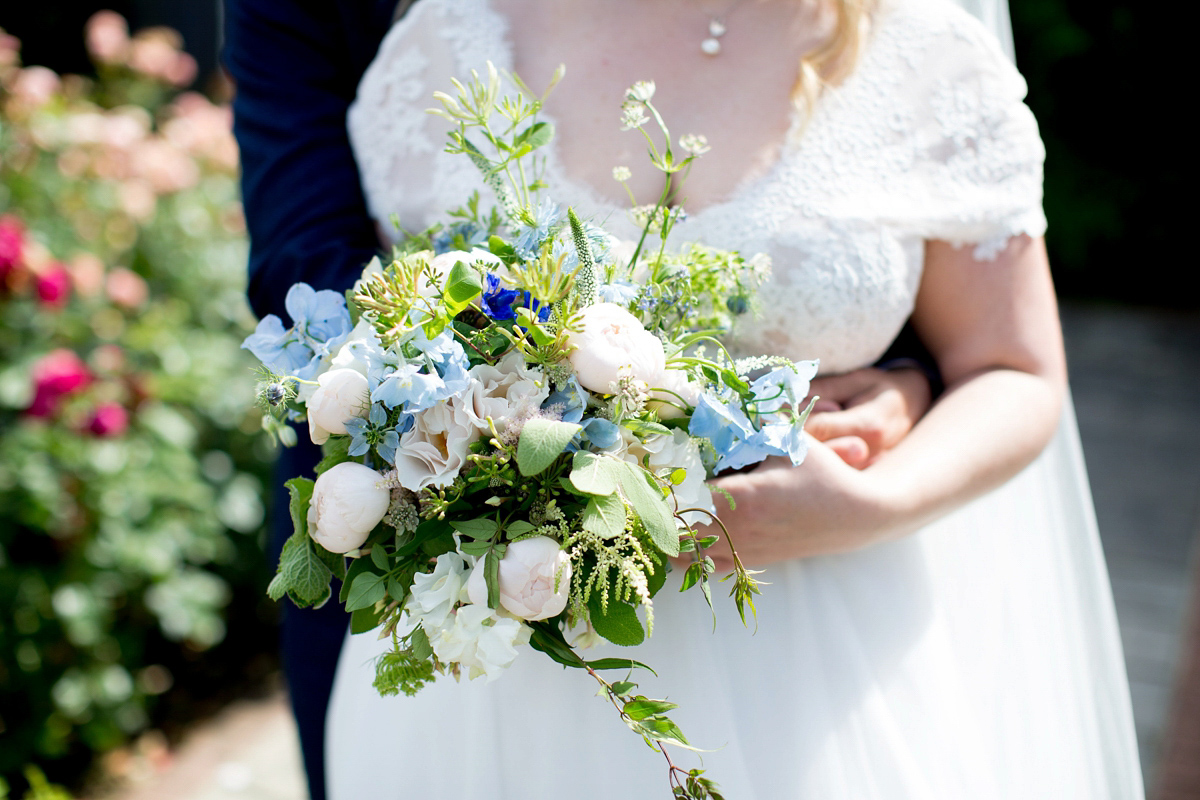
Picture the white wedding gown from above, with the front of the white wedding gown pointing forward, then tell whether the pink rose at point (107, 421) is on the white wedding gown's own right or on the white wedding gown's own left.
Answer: on the white wedding gown's own right

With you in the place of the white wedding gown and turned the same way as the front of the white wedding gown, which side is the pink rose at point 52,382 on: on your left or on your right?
on your right

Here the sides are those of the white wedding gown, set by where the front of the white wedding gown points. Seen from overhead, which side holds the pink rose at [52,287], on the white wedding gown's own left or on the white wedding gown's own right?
on the white wedding gown's own right

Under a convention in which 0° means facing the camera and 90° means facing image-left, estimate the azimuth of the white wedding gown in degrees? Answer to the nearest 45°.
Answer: approximately 0°
